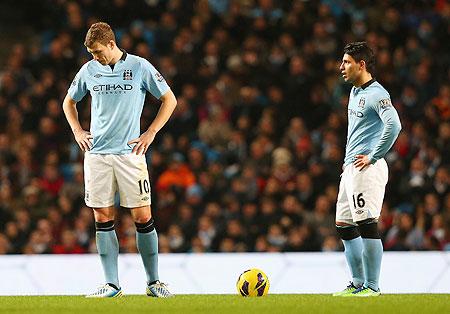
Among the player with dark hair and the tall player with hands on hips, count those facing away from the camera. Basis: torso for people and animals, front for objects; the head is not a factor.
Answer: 0

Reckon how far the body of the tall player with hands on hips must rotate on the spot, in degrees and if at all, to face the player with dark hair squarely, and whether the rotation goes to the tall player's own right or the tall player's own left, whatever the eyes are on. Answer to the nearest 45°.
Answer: approximately 90° to the tall player's own left

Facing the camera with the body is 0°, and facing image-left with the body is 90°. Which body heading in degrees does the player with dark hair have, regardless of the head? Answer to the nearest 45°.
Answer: approximately 45°

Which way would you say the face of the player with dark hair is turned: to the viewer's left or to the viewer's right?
to the viewer's left

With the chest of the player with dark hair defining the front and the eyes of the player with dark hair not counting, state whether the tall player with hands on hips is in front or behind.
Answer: in front

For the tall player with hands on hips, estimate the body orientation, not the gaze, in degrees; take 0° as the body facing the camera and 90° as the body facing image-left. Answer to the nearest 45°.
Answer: approximately 0°
